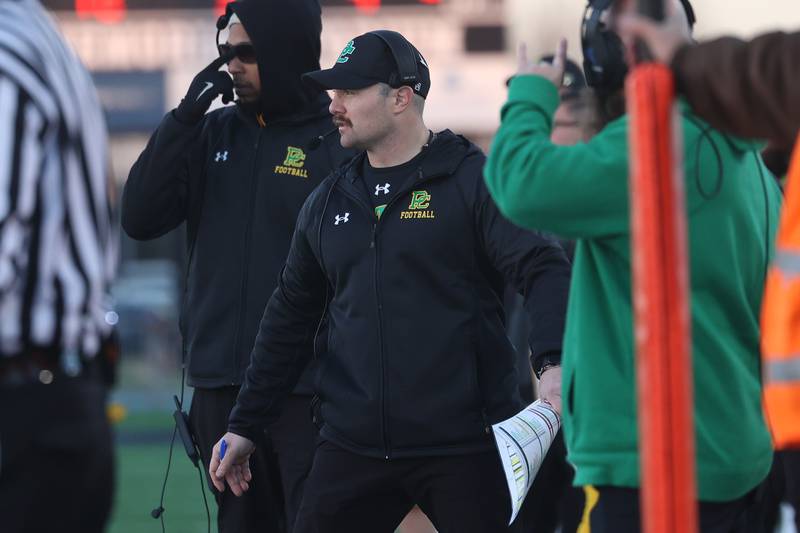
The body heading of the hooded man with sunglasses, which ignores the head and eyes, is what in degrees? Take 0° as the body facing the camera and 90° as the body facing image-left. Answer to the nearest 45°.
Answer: approximately 45°

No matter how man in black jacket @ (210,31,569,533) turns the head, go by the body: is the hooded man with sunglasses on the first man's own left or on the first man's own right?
on the first man's own right

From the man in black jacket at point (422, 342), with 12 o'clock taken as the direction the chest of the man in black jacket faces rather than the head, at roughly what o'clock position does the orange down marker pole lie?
The orange down marker pole is roughly at 10 o'clock from the man in black jacket.

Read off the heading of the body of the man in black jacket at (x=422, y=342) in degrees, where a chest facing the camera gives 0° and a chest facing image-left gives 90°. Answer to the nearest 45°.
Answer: approximately 45°

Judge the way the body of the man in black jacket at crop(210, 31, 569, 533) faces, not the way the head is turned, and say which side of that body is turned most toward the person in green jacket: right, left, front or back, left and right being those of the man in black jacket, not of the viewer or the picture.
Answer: left
